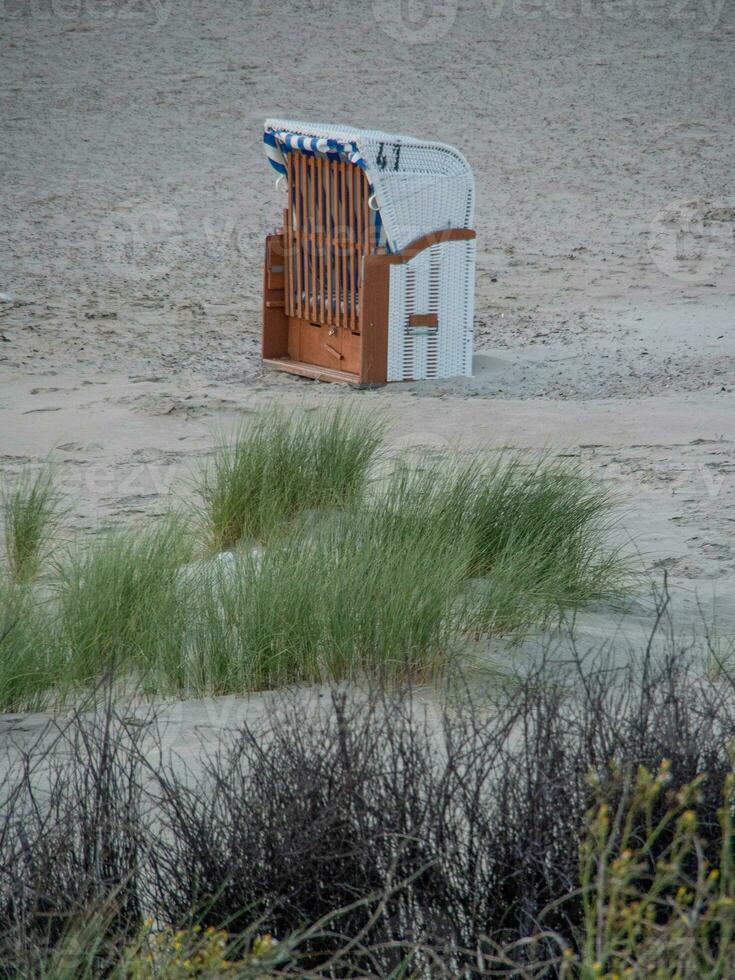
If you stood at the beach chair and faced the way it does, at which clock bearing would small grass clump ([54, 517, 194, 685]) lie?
The small grass clump is roughly at 11 o'clock from the beach chair.

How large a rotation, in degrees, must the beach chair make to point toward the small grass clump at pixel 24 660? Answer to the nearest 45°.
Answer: approximately 45° to its left

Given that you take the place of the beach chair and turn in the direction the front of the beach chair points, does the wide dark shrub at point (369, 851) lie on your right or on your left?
on your left

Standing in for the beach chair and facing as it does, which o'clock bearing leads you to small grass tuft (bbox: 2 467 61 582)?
The small grass tuft is roughly at 11 o'clock from the beach chair.

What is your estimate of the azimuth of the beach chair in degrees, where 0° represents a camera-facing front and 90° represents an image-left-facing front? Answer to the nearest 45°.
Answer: approximately 45°
